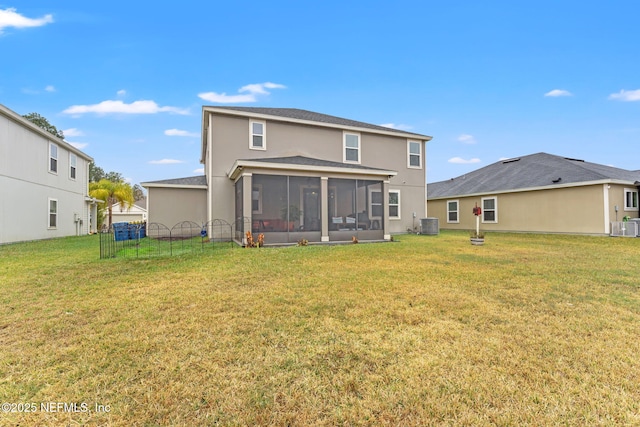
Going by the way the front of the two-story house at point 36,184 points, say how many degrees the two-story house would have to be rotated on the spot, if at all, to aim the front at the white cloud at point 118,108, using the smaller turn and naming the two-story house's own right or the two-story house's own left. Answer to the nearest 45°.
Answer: approximately 45° to the two-story house's own left

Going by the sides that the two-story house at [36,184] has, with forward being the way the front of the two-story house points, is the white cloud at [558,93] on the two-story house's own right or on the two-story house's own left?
on the two-story house's own right

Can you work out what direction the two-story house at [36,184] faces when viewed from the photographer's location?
facing away from the viewer and to the right of the viewer

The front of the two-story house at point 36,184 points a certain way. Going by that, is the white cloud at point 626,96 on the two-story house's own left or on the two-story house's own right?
on the two-story house's own right

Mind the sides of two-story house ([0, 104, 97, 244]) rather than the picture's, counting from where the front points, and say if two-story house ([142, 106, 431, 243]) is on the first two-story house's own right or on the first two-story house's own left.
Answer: on the first two-story house's own right

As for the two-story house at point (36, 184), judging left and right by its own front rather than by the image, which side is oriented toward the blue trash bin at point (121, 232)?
right
